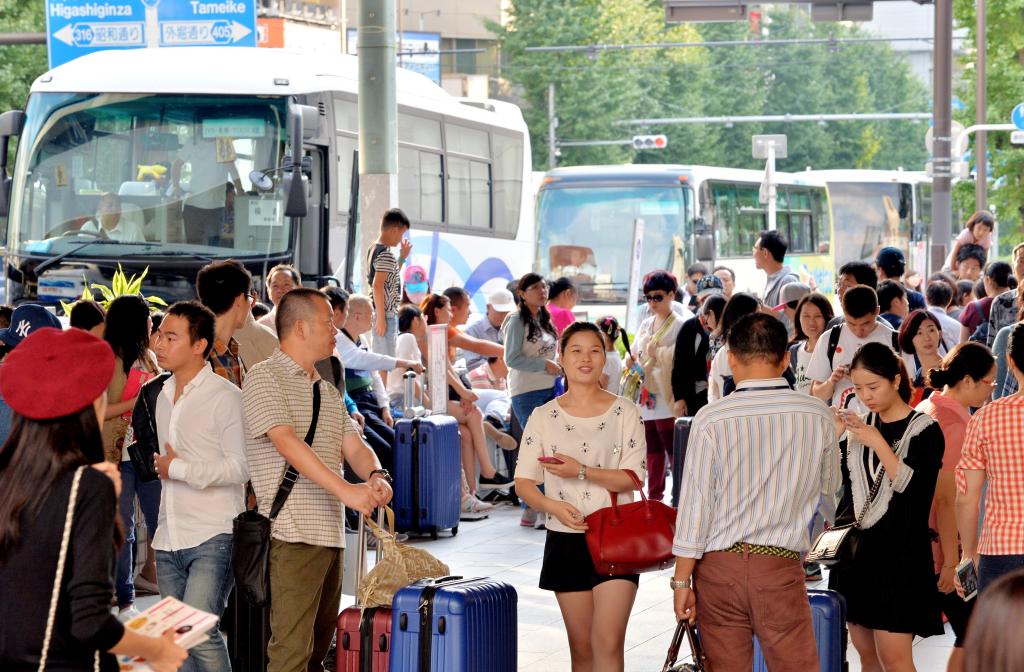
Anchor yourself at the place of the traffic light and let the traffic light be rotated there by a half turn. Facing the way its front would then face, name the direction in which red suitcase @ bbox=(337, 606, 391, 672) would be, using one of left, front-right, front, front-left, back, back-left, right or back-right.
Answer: back

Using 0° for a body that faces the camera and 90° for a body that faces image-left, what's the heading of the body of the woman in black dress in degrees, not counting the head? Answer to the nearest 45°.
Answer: approximately 45°

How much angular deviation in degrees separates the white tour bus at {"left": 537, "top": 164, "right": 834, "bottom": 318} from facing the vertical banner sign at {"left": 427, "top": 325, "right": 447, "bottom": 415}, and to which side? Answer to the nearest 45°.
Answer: approximately 45° to its left

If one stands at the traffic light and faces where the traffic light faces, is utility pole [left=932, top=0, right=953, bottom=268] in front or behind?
in front

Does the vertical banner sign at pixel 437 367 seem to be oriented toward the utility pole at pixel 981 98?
no

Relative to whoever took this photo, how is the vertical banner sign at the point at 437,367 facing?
facing the viewer

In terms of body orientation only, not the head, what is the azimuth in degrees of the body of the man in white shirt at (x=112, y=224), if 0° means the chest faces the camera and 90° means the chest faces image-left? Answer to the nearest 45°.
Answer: approximately 0°

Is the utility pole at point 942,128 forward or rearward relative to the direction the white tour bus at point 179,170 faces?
rearward

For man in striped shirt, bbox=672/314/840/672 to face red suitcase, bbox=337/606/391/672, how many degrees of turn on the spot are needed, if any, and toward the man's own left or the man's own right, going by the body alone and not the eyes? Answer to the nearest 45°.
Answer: approximately 90° to the man's own left

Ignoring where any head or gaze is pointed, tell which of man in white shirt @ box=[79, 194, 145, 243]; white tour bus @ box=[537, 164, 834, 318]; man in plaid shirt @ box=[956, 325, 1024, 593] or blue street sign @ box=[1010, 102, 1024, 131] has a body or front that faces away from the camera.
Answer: the man in plaid shirt

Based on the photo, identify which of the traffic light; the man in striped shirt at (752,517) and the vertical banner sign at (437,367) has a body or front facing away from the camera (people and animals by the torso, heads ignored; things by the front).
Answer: the man in striped shirt

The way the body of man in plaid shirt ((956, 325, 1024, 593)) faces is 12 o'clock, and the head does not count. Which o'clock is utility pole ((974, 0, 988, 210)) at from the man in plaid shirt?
The utility pole is roughly at 12 o'clock from the man in plaid shirt.

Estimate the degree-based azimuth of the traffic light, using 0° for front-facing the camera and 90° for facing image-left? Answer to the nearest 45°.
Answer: approximately 0°

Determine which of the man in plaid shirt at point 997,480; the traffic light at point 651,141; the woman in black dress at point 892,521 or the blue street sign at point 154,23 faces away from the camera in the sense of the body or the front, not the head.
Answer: the man in plaid shirt

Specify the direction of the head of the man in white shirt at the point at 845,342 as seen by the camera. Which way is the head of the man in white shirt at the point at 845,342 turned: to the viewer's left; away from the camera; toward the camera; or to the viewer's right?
toward the camera

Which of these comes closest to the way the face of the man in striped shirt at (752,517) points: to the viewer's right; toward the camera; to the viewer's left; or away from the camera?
away from the camera

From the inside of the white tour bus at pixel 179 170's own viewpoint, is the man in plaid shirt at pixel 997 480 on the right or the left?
on its left

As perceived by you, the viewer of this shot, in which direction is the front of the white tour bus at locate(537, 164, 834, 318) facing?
facing the viewer and to the left of the viewer

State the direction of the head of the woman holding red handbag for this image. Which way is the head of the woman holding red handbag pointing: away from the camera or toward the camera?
toward the camera

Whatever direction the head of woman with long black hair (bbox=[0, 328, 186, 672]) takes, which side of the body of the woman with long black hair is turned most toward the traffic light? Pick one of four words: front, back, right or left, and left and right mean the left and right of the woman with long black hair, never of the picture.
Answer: front

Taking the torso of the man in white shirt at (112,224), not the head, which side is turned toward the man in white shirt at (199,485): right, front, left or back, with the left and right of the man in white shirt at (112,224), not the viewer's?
front
